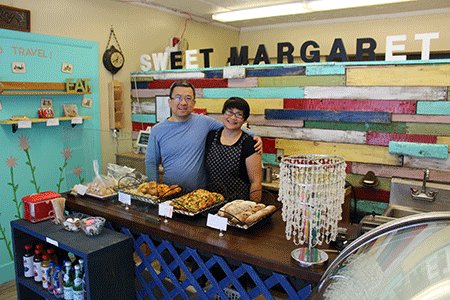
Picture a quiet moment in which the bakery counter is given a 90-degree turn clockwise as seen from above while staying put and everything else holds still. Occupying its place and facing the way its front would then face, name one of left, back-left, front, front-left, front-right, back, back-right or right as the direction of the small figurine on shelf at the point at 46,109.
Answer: front

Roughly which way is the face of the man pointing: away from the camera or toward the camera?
toward the camera

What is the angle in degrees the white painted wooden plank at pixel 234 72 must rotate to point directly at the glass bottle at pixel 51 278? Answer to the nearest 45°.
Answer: approximately 45° to its right

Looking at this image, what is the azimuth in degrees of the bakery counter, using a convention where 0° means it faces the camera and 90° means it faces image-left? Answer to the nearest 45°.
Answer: approximately 45°

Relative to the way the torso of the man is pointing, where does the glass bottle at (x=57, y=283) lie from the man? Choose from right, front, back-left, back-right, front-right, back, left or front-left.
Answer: front-right

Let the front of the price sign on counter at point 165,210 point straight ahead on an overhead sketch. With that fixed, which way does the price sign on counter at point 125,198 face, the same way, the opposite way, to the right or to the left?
the same way

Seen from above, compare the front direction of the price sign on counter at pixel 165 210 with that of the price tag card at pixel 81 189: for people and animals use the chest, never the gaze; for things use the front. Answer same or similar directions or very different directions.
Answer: same or similar directions

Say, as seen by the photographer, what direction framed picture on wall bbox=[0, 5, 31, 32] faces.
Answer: facing the viewer and to the right of the viewer

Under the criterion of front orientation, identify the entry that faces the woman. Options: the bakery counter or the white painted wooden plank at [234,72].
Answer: the white painted wooden plank

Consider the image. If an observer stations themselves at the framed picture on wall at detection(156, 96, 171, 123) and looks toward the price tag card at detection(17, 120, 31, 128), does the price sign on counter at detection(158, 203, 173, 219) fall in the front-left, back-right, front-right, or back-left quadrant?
front-left

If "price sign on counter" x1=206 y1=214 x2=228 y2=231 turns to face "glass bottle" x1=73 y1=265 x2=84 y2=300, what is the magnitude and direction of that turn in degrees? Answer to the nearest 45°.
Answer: approximately 45° to its right

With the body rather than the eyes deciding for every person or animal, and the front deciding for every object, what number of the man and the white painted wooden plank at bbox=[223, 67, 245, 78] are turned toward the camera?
2

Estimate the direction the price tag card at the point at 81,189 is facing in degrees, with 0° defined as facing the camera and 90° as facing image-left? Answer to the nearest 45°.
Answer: approximately 45°

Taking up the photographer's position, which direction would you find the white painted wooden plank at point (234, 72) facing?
facing the viewer

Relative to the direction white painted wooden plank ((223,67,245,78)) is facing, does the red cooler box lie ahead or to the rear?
ahead

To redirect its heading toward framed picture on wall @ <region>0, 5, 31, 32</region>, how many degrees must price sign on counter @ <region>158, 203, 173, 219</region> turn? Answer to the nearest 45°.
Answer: approximately 90° to its right

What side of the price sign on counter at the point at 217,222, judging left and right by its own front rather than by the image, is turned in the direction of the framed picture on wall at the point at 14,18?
right
